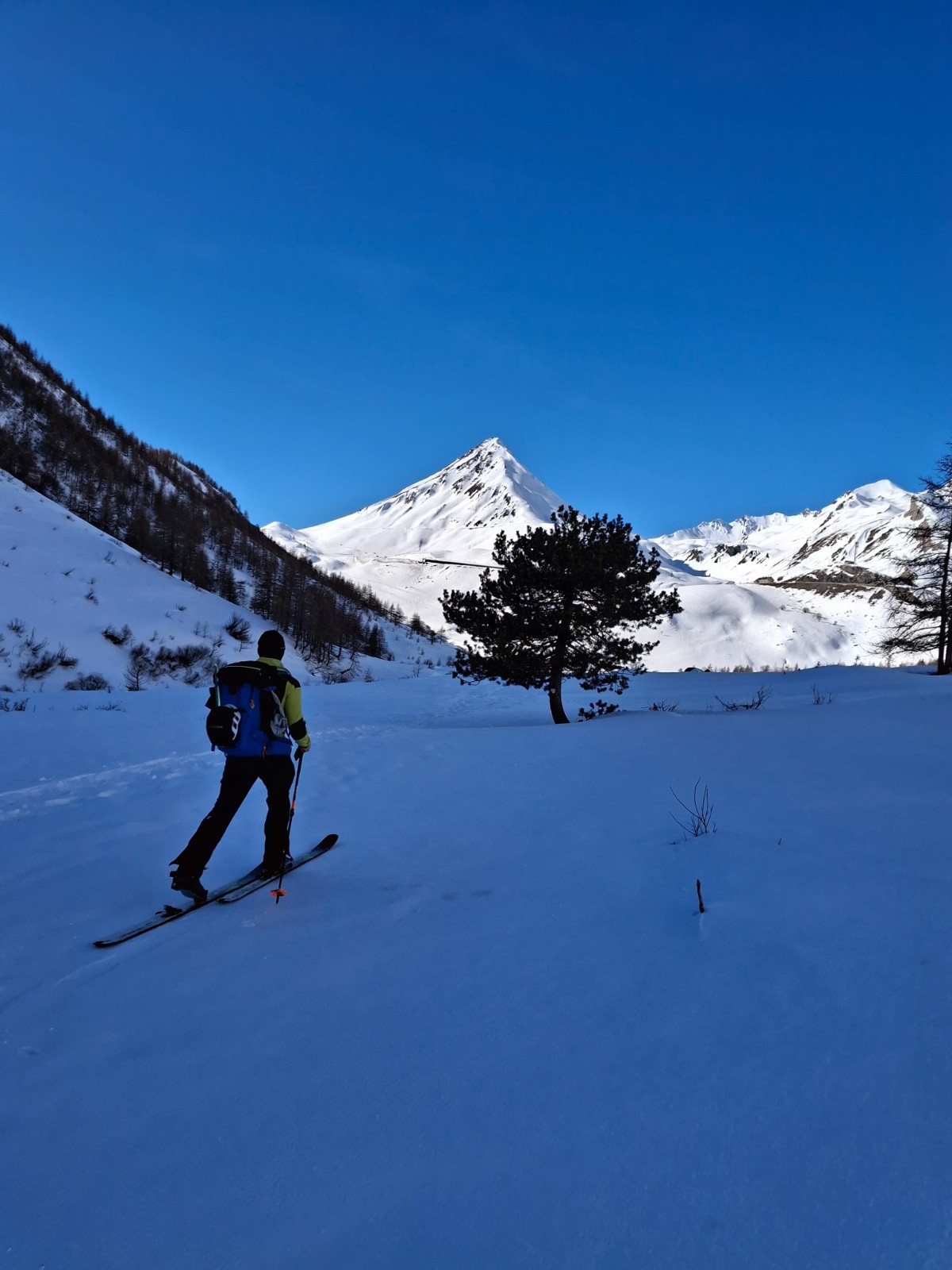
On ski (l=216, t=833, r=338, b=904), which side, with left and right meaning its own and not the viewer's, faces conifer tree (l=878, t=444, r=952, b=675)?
front

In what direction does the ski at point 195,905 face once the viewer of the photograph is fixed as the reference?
facing away from the viewer and to the right of the viewer

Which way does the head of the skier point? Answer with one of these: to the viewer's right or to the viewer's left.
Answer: to the viewer's right

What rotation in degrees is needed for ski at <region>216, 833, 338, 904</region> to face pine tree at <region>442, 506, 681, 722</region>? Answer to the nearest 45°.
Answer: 0° — it already faces it

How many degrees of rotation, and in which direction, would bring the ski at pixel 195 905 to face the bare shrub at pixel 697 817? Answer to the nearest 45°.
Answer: approximately 45° to its right

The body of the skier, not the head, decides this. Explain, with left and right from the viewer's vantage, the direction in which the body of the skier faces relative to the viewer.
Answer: facing away from the viewer and to the right of the viewer

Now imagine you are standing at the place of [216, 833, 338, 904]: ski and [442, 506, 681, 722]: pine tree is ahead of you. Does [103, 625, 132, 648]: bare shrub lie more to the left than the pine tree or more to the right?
left

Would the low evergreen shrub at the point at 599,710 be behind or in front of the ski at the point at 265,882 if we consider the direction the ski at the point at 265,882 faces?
in front

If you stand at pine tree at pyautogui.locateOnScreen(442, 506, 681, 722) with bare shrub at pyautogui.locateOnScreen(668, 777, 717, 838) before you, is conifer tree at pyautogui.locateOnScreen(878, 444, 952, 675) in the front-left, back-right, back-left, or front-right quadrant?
back-left
